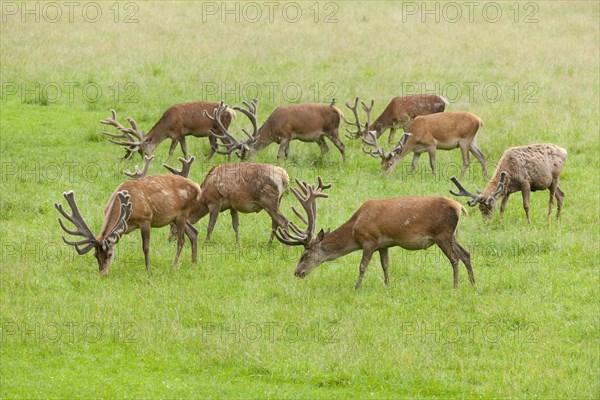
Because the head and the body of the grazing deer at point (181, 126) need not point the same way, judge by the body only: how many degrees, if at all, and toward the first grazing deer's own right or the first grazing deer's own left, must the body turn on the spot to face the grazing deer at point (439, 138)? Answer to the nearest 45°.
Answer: approximately 180°

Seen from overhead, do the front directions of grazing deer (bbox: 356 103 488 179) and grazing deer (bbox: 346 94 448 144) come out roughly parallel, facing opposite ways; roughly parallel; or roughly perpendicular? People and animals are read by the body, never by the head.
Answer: roughly parallel

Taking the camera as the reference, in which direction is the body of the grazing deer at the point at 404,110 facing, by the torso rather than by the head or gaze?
to the viewer's left

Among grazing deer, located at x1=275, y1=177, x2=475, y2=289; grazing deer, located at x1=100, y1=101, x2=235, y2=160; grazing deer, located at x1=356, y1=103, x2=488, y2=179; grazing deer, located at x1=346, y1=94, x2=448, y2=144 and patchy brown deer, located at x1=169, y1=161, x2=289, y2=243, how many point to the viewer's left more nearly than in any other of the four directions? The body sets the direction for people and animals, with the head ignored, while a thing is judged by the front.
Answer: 5

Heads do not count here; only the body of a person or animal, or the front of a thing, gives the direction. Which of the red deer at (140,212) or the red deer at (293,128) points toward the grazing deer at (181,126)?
the red deer at (293,128)

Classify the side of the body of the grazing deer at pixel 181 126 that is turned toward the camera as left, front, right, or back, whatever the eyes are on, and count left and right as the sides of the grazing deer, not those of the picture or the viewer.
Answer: left

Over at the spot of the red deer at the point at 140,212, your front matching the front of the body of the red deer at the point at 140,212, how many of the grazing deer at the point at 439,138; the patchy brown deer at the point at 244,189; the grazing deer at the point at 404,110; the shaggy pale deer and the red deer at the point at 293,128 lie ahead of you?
0

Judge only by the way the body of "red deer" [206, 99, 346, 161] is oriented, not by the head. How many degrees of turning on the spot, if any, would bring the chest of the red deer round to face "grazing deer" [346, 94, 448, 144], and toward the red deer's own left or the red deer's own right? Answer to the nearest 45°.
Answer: approximately 135° to the red deer's own right

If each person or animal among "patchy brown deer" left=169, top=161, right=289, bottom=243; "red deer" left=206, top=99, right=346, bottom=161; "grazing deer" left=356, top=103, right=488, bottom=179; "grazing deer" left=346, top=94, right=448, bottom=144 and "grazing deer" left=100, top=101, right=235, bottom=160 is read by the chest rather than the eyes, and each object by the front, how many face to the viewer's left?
5

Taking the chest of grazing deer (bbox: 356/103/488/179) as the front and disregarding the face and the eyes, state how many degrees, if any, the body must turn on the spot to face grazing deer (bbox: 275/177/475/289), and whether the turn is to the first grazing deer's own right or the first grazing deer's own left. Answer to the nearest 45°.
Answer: approximately 90° to the first grazing deer's own left

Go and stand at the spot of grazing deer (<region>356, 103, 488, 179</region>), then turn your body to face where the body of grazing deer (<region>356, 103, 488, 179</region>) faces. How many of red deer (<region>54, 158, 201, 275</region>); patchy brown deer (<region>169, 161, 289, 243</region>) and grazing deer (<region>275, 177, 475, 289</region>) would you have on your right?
0

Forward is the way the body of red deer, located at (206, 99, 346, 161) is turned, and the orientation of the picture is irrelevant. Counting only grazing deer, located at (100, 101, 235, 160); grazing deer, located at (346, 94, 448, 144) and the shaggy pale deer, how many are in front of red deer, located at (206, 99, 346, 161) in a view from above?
1

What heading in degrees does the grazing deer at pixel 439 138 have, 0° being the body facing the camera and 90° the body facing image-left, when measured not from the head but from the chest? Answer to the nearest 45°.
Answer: approximately 90°

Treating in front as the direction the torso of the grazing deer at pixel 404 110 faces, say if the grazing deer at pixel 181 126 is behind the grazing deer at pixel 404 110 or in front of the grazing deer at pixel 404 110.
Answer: in front

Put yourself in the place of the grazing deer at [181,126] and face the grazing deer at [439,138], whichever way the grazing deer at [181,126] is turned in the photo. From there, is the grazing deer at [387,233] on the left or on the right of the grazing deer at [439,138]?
right

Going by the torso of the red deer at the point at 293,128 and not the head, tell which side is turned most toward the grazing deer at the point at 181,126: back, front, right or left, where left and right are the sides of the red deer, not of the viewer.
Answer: front

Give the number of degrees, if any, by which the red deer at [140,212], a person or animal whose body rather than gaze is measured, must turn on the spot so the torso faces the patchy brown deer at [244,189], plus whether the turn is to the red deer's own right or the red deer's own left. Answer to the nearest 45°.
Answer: approximately 180°

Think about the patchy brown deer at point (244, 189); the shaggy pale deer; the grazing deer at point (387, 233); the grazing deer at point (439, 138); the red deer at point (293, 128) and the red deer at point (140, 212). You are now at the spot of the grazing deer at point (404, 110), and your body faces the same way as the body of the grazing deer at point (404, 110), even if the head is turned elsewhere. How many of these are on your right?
0

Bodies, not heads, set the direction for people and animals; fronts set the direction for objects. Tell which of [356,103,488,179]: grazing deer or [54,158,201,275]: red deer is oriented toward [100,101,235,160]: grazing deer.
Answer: [356,103,488,179]: grazing deer

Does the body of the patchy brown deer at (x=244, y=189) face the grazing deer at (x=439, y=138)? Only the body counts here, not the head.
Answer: no

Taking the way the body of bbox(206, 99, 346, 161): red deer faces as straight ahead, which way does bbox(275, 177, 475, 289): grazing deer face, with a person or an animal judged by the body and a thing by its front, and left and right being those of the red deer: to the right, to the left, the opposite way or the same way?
the same way

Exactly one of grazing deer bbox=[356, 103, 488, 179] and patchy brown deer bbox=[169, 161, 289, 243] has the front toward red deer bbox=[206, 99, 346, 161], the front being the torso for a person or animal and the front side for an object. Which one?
the grazing deer

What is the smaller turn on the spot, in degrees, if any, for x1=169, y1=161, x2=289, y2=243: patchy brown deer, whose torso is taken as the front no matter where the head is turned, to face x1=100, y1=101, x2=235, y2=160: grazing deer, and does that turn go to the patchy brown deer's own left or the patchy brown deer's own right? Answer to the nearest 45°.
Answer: approximately 90° to the patchy brown deer's own right

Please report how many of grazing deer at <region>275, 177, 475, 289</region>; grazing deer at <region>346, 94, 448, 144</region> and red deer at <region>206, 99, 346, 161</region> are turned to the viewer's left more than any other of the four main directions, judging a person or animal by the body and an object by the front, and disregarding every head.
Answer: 3

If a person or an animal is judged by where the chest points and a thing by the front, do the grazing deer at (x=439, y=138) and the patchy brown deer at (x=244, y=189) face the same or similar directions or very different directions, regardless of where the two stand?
same or similar directions

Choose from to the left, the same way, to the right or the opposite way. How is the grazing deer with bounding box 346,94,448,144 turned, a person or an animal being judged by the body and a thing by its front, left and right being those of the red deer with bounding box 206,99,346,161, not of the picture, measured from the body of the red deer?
the same way

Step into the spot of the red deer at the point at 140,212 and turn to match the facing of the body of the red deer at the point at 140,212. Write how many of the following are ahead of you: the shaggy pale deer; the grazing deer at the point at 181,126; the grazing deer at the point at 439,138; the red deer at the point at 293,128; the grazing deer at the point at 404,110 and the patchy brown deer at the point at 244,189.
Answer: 0
